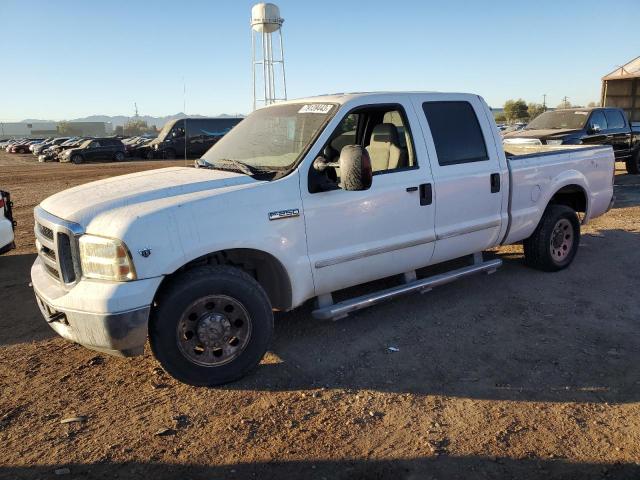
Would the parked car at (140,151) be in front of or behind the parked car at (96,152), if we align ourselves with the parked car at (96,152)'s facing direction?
behind

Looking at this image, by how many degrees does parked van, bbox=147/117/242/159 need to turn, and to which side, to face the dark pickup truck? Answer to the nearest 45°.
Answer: approximately 135° to its left

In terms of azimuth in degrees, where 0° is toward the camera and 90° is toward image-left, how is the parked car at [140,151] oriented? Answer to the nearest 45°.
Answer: approximately 45°

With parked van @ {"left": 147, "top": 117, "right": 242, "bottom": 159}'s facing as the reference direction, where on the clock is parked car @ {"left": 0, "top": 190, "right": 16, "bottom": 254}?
parked car @ {"left": 0, "top": 190, "right": 16, "bottom": 254} is roughly at 9 o'clock from parked van @ {"left": 147, "top": 117, "right": 242, "bottom": 159}.

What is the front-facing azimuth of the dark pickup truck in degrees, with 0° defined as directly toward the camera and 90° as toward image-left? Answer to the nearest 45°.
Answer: approximately 45°

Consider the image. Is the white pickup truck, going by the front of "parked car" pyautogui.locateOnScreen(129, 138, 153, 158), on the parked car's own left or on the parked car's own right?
on the parked car's own left

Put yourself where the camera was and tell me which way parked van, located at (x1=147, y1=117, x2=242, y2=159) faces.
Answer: facing to the left of the viewer

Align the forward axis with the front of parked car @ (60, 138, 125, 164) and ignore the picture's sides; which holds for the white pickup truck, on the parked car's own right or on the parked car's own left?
on the parked car's own left

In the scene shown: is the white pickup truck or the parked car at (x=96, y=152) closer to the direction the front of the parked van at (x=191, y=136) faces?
the parked car

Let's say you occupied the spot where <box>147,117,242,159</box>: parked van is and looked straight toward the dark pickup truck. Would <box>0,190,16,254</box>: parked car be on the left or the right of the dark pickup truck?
right

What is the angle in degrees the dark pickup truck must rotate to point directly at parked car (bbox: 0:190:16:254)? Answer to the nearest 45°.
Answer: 0° — it already faces it

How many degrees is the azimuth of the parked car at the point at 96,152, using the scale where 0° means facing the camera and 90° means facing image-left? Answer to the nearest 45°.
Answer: approximately 45°
